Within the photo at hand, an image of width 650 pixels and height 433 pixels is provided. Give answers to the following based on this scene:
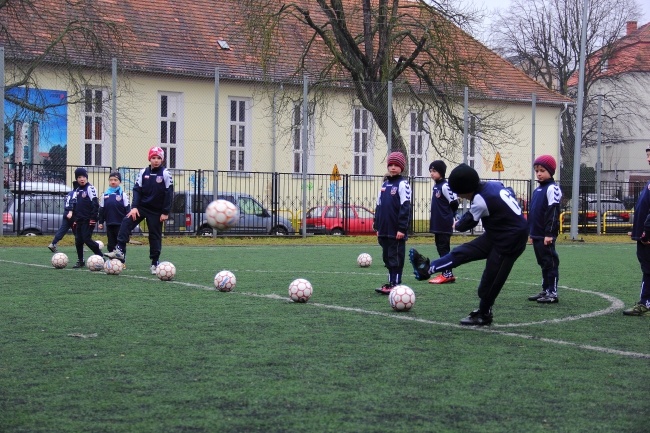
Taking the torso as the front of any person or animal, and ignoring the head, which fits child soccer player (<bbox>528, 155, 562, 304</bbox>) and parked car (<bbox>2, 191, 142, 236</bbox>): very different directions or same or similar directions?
very different directions

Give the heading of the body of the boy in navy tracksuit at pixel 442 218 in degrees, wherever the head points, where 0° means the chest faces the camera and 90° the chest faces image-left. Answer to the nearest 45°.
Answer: approximately 45°

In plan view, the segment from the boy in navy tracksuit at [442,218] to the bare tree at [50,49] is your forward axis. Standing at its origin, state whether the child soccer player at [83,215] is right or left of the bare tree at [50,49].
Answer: left

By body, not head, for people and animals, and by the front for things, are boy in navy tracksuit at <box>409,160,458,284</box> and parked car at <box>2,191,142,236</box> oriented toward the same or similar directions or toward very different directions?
very different directions

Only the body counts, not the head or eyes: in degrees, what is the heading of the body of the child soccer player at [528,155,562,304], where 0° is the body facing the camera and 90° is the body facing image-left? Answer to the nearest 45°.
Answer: approximately 45°

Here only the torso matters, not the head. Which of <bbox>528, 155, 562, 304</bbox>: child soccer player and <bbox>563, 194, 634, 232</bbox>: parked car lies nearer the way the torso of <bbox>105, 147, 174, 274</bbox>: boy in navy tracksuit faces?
the child soccer player

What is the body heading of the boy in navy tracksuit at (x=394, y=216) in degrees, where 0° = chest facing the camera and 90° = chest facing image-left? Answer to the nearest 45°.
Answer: approximately 45°

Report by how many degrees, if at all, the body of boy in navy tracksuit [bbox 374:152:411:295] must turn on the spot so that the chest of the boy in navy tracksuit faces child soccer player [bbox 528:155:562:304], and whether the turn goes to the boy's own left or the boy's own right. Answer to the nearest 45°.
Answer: approximately 135° to the boy's own left
